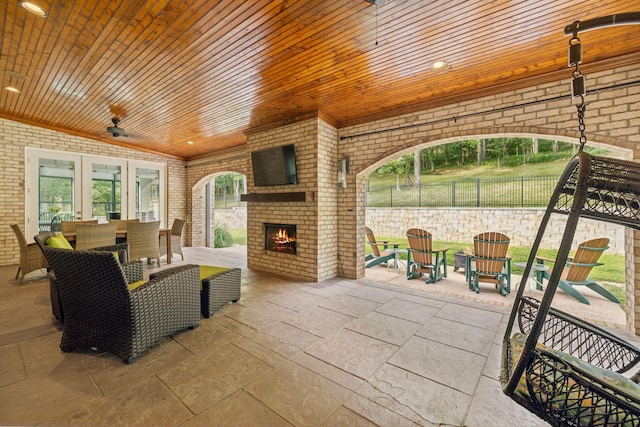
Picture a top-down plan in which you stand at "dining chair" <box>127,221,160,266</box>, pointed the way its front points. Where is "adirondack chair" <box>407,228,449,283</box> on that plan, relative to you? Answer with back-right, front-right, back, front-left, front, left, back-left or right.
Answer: back-right

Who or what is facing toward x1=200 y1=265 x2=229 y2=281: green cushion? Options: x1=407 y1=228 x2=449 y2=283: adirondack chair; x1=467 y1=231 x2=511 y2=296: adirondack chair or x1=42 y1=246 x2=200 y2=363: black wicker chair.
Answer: the black wicker chair

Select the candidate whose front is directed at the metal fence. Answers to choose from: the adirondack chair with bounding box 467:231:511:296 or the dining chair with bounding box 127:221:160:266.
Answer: the adirondack chair

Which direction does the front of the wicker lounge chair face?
to the viewer's right

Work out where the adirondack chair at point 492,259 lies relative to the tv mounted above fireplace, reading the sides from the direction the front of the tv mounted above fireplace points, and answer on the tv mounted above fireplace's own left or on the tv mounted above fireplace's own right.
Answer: on the tv mounted above fireplace's own left

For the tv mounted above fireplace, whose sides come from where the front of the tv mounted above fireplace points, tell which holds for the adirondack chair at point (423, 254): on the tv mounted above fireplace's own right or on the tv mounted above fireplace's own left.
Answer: on the tv mounted above fireplace's own left

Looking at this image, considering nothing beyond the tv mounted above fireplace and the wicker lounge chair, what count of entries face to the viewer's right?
1

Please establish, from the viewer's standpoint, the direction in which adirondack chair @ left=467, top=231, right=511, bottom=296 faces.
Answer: facing away from the viewer
